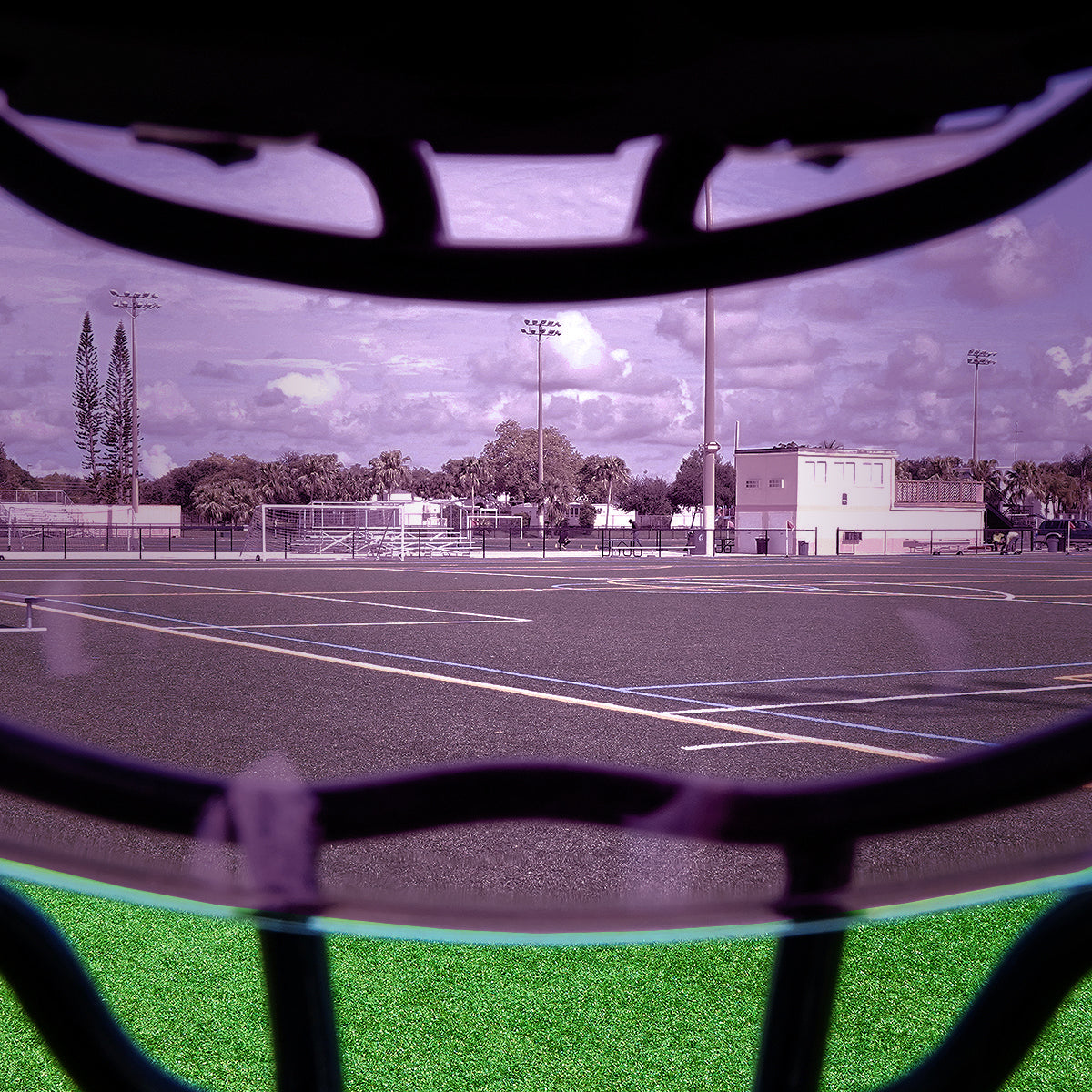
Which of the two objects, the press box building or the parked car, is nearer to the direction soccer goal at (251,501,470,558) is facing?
the press box building

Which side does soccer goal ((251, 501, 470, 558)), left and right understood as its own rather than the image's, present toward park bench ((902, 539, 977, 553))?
left

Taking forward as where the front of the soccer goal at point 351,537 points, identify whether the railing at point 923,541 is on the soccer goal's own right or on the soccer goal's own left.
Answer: on the soccer goal's own left

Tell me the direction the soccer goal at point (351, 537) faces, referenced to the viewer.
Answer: facing the viewer
